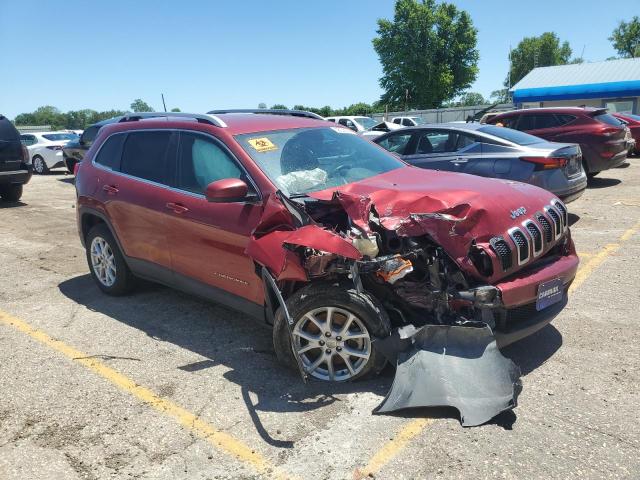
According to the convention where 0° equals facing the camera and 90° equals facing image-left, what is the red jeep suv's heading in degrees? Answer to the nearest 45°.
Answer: approximately 315°

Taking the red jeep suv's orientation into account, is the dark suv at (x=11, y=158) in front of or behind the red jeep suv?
behind

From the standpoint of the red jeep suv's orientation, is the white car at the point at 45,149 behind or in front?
behind
